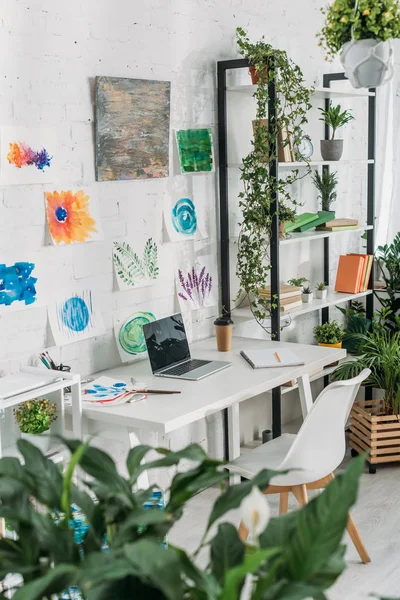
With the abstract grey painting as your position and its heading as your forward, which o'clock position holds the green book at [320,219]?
The green book is roughly at 9 o'clock from the abstract grey painting.

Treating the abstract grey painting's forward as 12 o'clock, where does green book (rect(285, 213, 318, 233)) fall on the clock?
The green book is roughly at 9 o'clock from the abstract grey painting.

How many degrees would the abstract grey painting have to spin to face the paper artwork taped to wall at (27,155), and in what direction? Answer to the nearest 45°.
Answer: approximately 90° to its right

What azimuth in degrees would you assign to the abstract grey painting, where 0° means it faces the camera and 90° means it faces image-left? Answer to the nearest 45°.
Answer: approximately 315°

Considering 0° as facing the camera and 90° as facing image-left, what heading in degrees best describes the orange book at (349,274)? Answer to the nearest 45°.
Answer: approximately 45°
